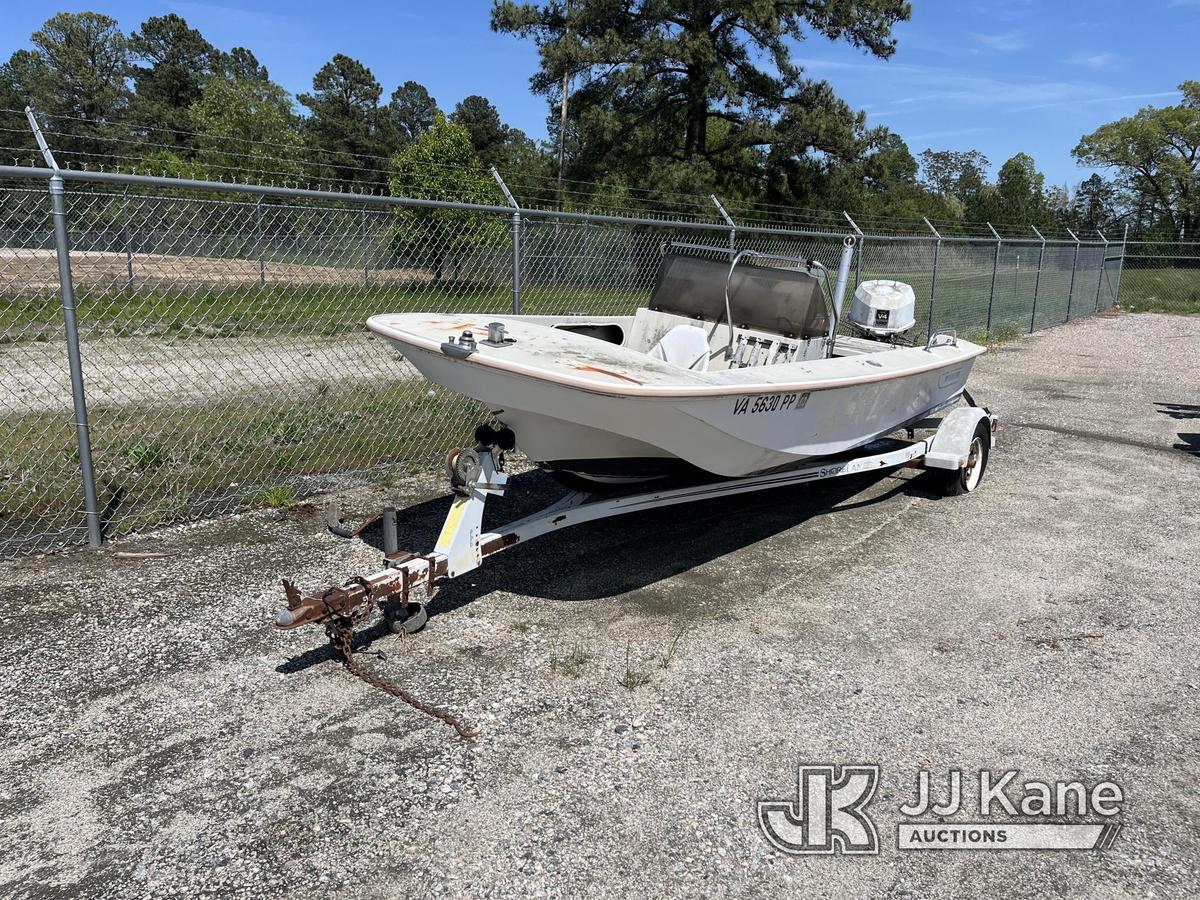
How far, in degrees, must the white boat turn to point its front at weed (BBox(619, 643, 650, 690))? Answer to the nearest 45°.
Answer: approximately 45° to its left

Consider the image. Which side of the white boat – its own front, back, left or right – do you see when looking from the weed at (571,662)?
front

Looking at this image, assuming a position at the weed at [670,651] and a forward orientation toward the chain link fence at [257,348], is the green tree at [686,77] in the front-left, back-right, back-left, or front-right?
front-right

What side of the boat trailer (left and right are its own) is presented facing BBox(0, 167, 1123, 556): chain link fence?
right

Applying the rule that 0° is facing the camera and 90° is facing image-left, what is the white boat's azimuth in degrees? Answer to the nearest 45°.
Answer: approximately 45°

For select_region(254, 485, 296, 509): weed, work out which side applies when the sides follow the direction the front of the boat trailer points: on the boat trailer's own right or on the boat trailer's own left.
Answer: on the boat trailer's own right

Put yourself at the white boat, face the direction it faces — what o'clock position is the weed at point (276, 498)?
The weed is roughly at 2 o'clock from the white boat.

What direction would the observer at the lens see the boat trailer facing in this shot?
facing the viewer and to the left of the viewer

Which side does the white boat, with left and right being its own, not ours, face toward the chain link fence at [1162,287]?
back
